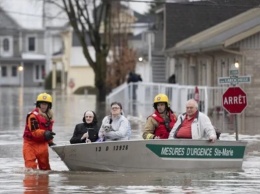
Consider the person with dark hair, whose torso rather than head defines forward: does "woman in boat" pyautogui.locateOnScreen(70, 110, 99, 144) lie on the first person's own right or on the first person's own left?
on the first person's own right

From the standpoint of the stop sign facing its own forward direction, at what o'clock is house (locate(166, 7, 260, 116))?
The house is roughly at 6 o'clock from the stop sign.

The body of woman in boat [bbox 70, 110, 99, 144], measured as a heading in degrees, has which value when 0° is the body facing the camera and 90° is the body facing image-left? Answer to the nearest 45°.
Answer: approximately 0°

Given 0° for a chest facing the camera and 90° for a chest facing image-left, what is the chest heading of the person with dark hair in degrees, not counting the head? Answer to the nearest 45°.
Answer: approximately 45°

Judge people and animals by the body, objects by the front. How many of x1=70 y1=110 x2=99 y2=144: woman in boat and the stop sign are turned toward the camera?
2

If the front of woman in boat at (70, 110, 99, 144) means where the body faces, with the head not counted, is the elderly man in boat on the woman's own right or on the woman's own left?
on the woman's own left

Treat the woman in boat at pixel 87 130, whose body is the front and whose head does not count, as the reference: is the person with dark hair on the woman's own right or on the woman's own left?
on the woman's own left

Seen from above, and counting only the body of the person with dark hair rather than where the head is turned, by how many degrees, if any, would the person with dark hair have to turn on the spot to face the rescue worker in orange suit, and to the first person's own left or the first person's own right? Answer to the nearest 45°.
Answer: approximately 45° to the first person's own right

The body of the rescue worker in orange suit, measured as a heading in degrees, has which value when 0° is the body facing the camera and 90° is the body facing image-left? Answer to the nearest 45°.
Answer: approximately 315°
